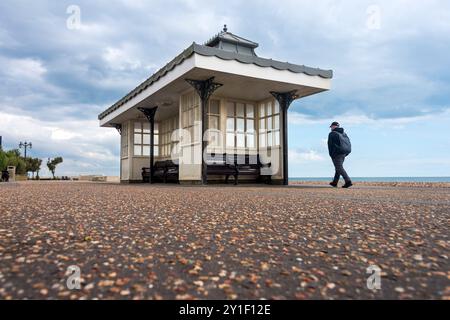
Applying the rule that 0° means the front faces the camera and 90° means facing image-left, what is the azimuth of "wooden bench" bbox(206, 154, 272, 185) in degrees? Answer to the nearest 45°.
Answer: approximately 315°

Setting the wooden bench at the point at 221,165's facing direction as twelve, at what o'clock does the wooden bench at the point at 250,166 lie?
the wooden bench at the point at 250,166 is roughly at 9 o'clock from the wooden bench at the point at 221,165.
